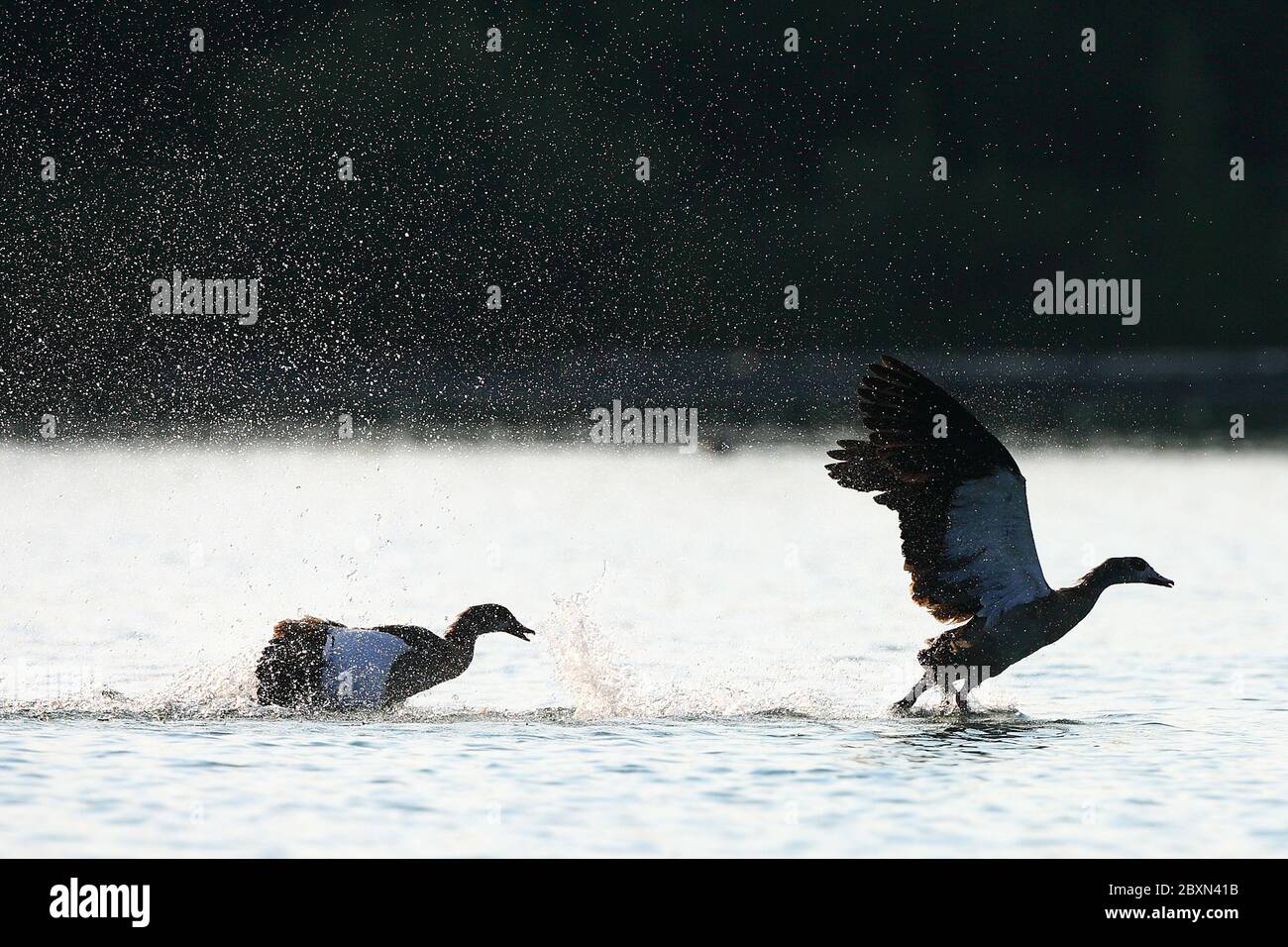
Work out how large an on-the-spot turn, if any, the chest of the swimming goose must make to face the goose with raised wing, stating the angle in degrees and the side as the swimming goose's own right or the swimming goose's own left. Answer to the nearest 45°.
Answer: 0° — it already faces it

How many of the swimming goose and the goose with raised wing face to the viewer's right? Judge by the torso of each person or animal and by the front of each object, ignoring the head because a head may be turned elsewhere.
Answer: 2

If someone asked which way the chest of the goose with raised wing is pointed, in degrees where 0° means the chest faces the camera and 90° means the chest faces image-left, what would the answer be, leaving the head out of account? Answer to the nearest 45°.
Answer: approximately 270°

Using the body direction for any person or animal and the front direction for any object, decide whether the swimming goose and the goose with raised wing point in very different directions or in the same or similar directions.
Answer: same or similar directions

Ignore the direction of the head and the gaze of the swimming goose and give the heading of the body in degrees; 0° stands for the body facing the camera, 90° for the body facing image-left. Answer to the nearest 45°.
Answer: approximately 270°

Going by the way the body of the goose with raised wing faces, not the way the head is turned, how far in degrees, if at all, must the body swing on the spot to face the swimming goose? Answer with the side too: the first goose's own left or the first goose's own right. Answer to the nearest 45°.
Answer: approximately 180°
